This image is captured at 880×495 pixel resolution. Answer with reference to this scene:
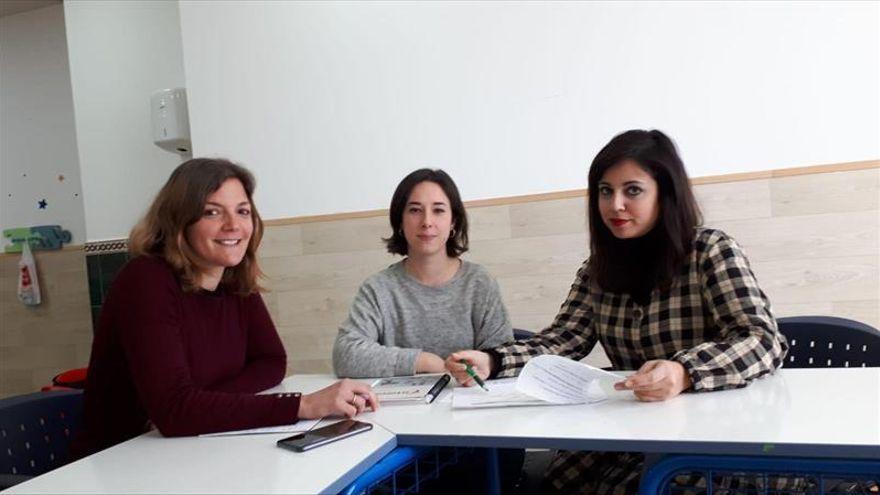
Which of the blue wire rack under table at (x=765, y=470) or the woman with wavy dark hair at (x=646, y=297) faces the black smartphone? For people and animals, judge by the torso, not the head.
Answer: the woman with wavy dark hair

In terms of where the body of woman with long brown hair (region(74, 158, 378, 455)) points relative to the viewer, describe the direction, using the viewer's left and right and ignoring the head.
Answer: facing the viewer and to the right of the viewer

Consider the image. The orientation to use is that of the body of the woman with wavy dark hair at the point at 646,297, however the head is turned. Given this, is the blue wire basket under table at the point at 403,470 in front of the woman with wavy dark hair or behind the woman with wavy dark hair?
in front

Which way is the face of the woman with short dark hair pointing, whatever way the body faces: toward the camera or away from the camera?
toward the camera

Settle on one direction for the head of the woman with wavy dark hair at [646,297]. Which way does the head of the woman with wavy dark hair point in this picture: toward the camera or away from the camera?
toward the camera

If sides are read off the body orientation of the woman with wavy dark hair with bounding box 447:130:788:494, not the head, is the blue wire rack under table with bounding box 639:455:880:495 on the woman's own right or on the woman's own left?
on the woman's own left

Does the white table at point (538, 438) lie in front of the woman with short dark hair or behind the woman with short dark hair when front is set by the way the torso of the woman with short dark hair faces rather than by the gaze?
in front

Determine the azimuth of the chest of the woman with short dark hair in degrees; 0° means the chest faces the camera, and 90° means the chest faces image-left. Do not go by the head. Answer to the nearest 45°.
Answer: approximately 0°
